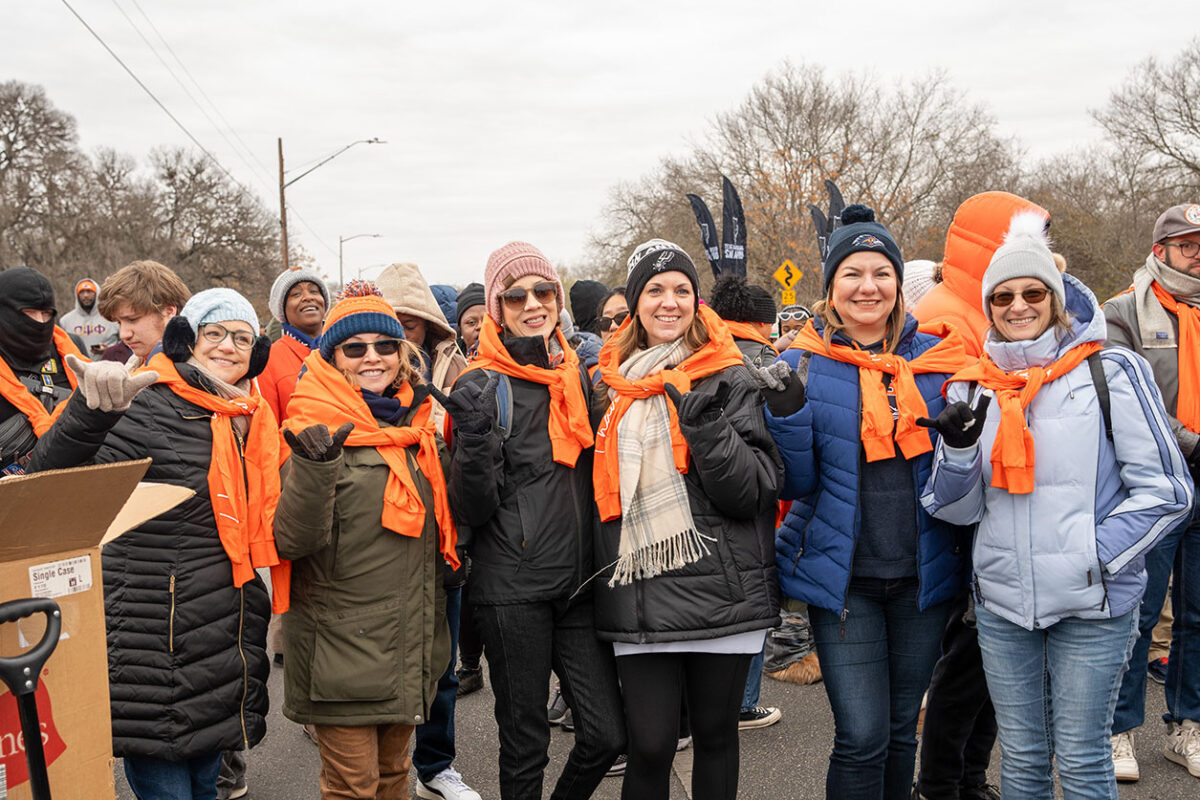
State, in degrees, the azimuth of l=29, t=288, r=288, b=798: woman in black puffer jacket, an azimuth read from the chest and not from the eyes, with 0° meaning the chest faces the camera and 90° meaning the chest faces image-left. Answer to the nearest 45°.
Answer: approximately 315°

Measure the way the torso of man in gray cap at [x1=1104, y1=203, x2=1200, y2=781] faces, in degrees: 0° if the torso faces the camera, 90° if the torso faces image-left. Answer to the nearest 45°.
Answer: approximately 315°

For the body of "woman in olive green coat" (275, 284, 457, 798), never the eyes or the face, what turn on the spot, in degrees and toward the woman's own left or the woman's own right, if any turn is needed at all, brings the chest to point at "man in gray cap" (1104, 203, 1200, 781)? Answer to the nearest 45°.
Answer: approximately 45° to the woman's own left

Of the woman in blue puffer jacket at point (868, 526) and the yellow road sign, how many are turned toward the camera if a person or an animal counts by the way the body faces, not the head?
2

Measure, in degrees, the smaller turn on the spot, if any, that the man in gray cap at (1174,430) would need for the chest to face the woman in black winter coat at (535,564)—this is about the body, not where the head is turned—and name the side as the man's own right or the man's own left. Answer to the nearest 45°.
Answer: approximately 90° to the man's own right

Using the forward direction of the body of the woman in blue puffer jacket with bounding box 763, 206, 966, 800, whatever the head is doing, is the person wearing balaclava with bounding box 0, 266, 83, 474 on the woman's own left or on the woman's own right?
on the woman's own right

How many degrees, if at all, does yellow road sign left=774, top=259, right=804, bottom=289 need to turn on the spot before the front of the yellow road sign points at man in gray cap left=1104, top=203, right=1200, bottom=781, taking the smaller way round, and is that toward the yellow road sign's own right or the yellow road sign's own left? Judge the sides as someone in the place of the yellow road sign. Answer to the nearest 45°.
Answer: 0° — it already faces them
